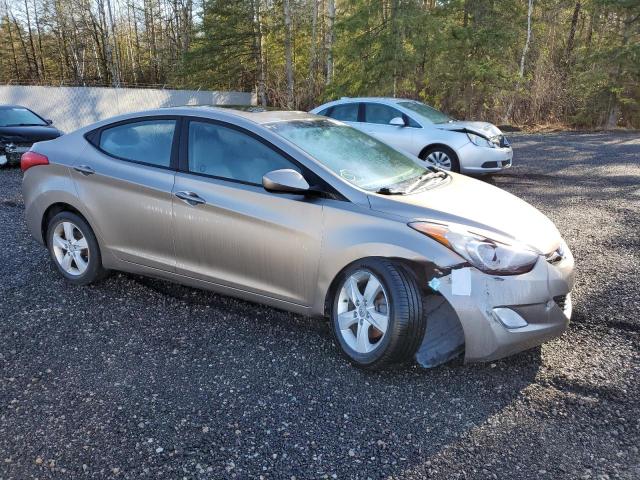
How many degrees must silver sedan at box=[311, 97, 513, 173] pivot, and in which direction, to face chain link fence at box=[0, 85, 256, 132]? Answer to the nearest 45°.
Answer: approximately 180°

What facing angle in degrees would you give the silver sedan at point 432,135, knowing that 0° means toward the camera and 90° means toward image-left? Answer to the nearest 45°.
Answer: approximately 315°

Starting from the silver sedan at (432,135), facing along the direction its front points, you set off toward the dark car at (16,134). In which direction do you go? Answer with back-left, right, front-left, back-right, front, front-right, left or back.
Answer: back-right
